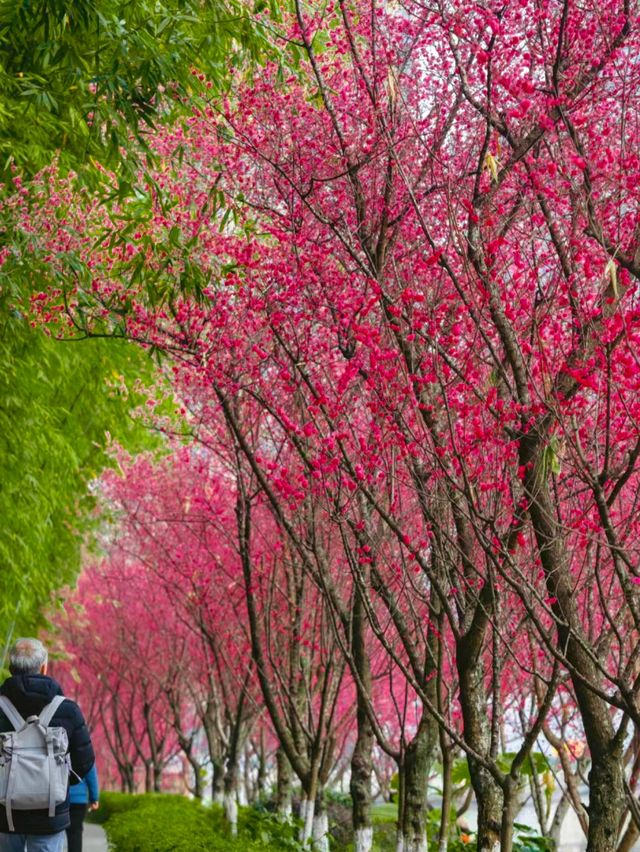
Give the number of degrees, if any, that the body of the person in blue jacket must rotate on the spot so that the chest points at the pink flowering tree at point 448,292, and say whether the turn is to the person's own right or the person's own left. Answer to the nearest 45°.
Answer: approximately 135° to the person's own right

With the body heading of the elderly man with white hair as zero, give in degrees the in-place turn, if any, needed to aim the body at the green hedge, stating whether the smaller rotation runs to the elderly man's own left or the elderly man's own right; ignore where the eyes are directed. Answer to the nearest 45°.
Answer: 0° — they already face it

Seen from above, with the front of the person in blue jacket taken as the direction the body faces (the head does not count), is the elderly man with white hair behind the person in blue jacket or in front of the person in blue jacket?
behind

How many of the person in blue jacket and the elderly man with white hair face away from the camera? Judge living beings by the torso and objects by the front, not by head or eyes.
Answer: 2

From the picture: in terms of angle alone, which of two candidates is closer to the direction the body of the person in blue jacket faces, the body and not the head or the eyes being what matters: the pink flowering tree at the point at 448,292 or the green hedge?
the green hedge

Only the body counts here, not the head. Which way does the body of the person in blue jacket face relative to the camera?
away from the camera

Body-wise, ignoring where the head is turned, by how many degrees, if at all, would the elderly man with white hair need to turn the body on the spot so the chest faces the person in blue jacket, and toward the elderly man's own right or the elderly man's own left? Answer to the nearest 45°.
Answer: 0° — they already face them

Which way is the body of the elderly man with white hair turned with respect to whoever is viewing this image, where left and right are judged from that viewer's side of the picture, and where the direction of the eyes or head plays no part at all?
facing away from the viewer
